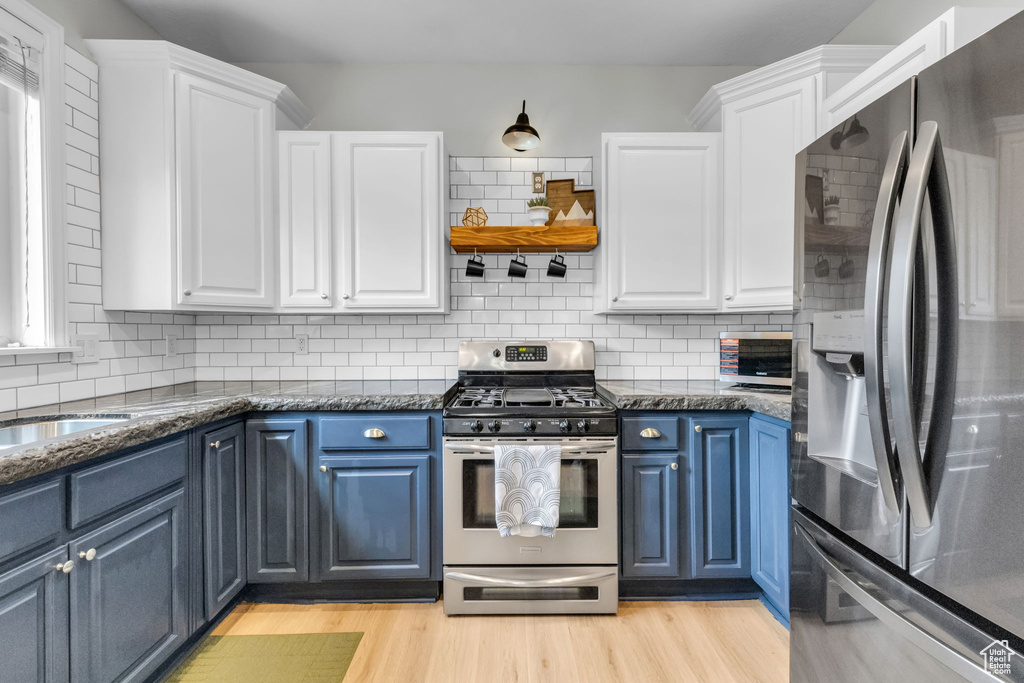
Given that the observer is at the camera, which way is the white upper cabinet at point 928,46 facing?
facing the viewer and to the left of the viewer

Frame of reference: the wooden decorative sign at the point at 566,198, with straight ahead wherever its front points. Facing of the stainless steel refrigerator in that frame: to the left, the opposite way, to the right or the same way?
to the right

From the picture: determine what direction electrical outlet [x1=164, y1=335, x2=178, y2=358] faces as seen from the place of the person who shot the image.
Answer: facing the viewer and to the right of the viewer

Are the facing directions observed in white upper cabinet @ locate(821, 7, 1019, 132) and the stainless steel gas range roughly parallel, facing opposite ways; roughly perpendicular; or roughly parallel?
roughly perpendicular

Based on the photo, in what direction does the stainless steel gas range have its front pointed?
toward the camera

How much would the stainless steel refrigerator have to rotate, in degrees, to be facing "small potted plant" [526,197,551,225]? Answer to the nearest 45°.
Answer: approximately 90° to its right

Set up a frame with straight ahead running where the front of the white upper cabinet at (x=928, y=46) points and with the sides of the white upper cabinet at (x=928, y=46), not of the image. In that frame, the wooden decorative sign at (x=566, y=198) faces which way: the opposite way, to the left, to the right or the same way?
to the left

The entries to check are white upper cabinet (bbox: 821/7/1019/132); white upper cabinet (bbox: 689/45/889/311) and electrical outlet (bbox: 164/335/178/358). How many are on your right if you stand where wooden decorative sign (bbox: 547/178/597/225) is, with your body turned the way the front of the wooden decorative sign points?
1

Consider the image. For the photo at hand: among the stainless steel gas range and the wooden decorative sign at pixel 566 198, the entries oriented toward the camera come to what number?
2

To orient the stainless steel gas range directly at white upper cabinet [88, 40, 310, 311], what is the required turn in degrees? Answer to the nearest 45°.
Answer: approximately 90° to its right

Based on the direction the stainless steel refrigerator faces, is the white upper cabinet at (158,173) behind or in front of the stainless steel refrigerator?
in front
